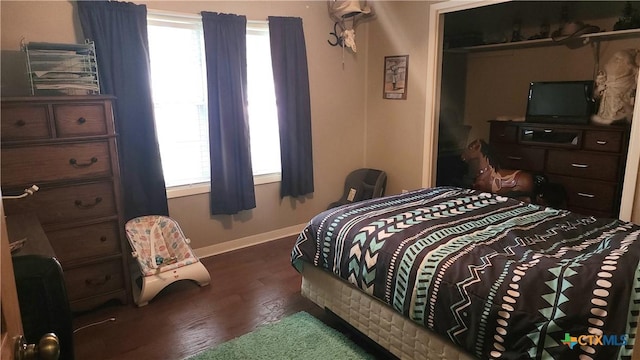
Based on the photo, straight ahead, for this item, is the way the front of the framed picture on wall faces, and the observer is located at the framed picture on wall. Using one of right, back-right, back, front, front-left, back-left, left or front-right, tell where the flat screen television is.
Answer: left

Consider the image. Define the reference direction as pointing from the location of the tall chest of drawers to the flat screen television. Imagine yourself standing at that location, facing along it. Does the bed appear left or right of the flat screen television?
right

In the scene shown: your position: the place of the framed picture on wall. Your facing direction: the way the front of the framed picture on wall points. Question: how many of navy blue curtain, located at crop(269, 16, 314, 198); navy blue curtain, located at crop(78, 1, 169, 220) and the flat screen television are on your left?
1

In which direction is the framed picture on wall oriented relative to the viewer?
toward the camera

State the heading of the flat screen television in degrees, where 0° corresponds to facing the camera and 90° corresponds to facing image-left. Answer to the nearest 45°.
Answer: approximately 0°

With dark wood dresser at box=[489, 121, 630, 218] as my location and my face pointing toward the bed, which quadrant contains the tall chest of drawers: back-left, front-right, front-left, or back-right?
front-right

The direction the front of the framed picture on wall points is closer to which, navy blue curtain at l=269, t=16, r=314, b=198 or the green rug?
the green rug

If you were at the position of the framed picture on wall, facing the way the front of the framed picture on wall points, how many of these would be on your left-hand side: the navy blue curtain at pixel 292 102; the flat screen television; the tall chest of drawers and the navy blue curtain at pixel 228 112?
1

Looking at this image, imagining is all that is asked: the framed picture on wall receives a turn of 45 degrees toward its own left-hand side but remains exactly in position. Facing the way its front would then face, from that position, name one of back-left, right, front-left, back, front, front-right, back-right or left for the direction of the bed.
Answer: front-right

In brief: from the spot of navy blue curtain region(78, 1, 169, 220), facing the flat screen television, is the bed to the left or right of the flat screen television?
right

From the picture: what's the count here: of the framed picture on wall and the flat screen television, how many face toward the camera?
2

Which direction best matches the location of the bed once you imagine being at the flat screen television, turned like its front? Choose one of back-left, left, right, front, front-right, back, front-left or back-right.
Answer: front

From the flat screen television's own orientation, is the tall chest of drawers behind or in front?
in front

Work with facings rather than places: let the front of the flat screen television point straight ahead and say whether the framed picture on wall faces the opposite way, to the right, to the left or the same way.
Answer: the same way

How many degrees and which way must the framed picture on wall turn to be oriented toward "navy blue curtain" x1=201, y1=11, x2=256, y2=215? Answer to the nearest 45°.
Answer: approximately 45° to its right
